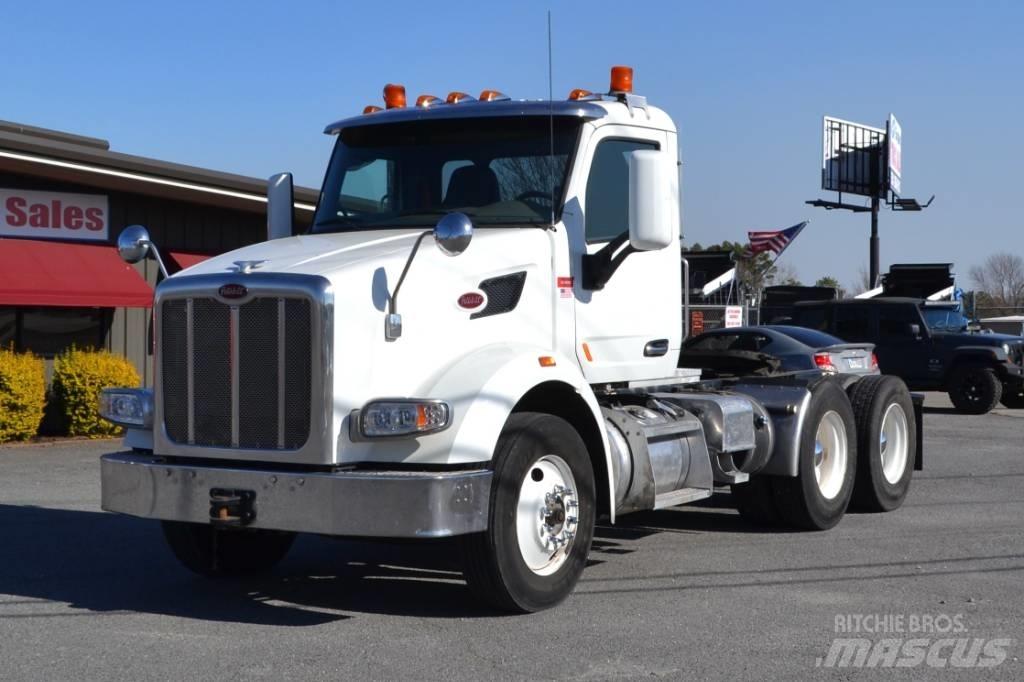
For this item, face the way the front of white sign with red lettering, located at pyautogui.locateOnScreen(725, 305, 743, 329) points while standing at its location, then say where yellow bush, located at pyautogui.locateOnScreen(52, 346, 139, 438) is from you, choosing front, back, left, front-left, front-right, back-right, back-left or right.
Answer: front-right

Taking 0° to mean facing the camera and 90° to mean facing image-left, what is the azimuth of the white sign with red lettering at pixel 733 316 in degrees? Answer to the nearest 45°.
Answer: approximately 0°

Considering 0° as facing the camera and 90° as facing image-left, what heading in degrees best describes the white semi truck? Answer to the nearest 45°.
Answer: approximately 45°

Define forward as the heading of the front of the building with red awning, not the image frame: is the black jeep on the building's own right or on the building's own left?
on the building's own left

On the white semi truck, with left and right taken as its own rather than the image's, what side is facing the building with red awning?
right

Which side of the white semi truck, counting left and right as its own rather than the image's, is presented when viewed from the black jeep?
back

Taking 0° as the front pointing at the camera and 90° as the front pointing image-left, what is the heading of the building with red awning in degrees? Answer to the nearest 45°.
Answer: approximately 315°

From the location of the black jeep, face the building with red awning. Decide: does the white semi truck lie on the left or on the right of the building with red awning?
left

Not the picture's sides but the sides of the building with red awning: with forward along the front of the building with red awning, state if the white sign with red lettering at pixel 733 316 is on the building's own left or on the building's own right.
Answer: on the building's own left

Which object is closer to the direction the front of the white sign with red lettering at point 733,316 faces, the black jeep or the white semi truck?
the white semi truck

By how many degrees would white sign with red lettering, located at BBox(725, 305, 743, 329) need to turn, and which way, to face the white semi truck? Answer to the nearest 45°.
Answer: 0° — it already faces it
